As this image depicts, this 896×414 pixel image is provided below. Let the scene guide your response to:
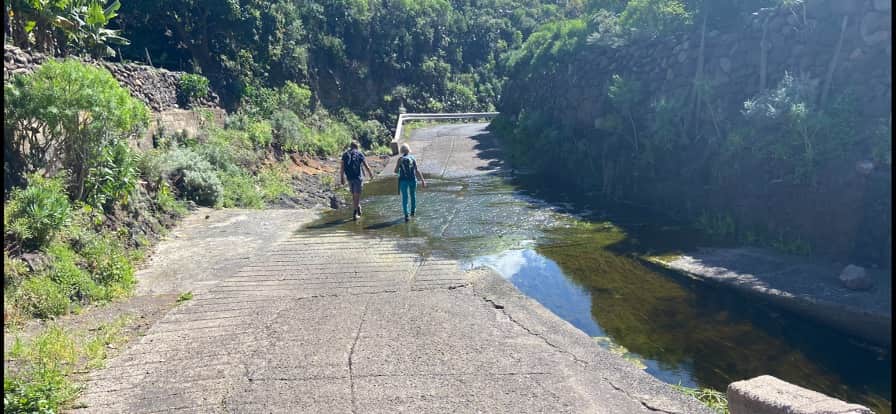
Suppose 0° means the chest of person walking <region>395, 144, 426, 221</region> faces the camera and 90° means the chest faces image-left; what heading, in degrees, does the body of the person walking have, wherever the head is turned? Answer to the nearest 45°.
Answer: approximately 180°

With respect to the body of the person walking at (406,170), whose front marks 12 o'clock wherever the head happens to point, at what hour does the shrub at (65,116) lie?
The shrub is roughly at 8 o'clock from the person walking.

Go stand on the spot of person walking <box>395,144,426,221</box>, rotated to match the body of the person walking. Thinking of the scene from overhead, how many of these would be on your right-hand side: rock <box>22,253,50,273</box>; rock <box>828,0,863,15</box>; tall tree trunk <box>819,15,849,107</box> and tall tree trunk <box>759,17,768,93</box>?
3

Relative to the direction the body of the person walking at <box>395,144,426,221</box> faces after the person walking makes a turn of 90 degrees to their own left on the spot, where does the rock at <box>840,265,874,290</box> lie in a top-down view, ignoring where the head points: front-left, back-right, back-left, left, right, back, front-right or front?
back-left

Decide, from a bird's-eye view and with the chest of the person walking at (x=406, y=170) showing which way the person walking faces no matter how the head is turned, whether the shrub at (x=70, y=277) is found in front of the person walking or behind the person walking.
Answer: behind

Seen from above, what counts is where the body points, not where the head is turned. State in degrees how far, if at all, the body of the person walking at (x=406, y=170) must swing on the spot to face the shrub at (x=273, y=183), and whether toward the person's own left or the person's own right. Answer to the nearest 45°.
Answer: approximately 45° to the person's own left

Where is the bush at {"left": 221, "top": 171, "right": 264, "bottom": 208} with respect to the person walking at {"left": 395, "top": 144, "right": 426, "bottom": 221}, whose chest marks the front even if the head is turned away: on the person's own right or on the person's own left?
on the person's own left

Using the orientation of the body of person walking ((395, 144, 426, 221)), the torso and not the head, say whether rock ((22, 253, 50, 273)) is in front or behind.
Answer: behind

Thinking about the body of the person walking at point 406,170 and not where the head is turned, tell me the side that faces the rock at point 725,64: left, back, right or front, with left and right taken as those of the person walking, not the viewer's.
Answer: right

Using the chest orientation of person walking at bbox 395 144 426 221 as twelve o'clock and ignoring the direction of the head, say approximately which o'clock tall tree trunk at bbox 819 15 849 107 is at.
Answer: The tall tree trunk is roughly at 3 o'clock from the person walking.

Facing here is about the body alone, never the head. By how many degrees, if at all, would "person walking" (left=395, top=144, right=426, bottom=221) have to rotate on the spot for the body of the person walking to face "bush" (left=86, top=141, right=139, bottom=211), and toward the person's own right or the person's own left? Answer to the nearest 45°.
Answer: approximately 135° to the person's own left

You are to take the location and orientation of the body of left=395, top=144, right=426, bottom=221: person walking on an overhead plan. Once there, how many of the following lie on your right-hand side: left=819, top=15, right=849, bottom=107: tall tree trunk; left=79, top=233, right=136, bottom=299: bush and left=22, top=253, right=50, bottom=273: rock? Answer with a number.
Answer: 1

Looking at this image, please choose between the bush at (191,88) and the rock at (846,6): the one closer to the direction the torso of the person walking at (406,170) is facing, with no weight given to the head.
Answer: the bush

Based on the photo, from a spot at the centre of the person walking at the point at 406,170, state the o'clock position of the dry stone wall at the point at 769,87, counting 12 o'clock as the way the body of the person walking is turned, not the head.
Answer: The dry stone wall is roughly at 3 o'clock from the person walking.

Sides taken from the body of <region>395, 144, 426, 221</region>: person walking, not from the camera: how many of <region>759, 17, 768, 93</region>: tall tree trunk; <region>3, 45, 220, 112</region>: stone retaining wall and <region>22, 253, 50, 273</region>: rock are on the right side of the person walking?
1
